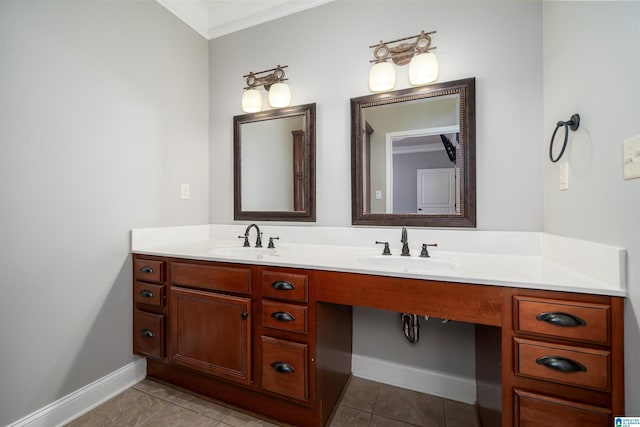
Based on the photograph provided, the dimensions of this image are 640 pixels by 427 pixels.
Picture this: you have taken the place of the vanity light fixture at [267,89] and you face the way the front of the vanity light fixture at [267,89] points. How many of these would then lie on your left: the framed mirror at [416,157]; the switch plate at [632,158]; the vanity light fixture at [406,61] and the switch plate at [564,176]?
4

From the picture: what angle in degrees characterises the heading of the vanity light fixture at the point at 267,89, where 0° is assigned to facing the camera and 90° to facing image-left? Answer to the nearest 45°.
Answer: approximately 45°

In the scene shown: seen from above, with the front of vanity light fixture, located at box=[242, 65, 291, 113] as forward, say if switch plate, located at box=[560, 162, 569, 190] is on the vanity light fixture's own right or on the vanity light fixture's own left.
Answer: on the vanity light fixture's own left

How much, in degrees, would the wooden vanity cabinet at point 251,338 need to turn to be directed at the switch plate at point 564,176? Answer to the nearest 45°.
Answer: approximately 90° to its left

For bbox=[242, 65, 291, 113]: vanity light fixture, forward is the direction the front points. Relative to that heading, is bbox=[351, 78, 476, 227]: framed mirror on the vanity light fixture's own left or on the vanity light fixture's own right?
on the vanity light fixture's own left

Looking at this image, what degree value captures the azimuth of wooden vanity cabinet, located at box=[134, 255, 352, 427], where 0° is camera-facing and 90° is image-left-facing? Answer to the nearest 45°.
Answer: approximately 45°
